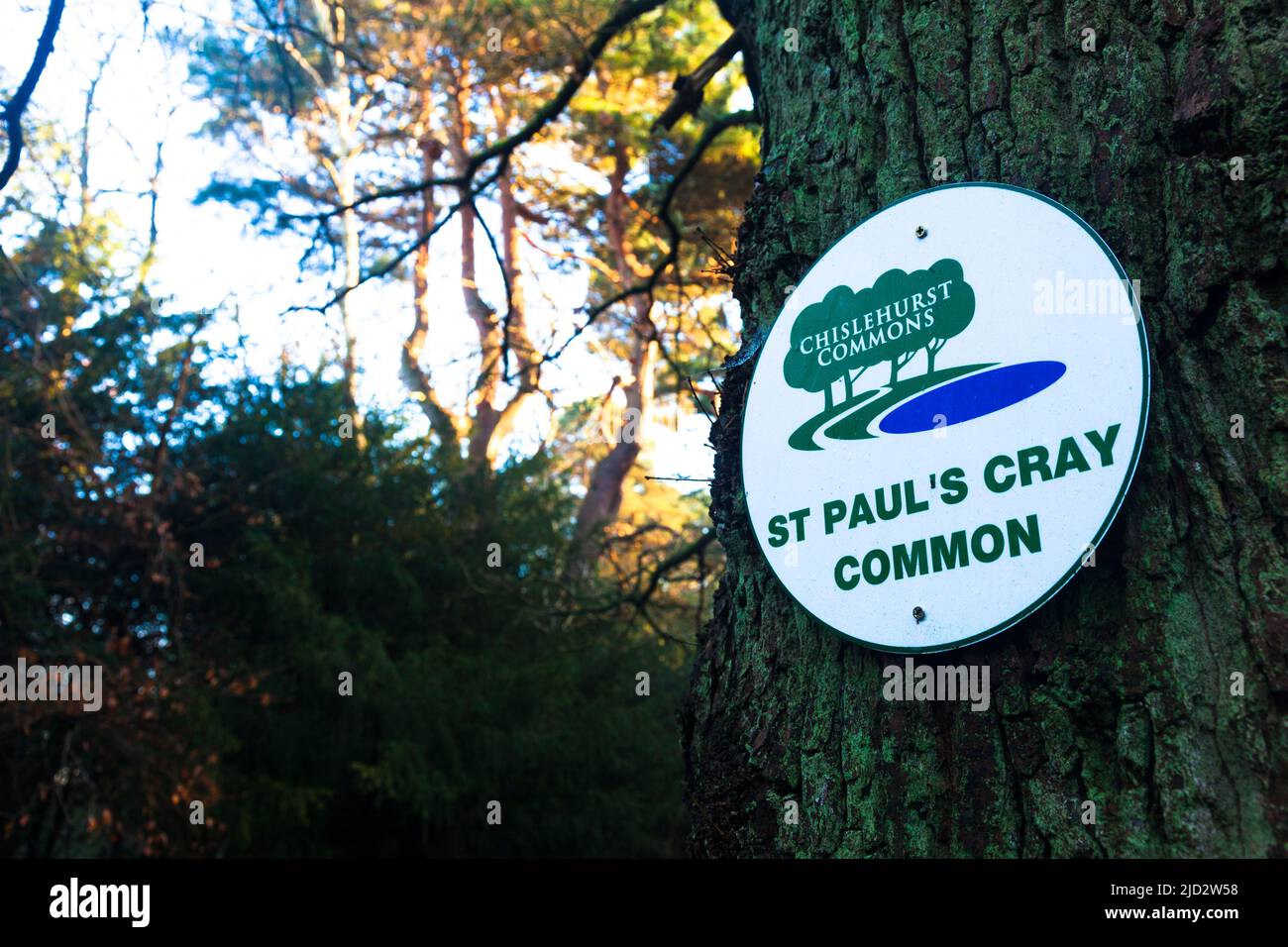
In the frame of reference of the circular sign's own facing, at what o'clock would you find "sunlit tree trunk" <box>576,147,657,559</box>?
The sunlit tree trunk is roughly at 4 o'clock from the circular sign.

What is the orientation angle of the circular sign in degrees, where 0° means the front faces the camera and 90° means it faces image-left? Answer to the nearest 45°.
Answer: approximately 45°
